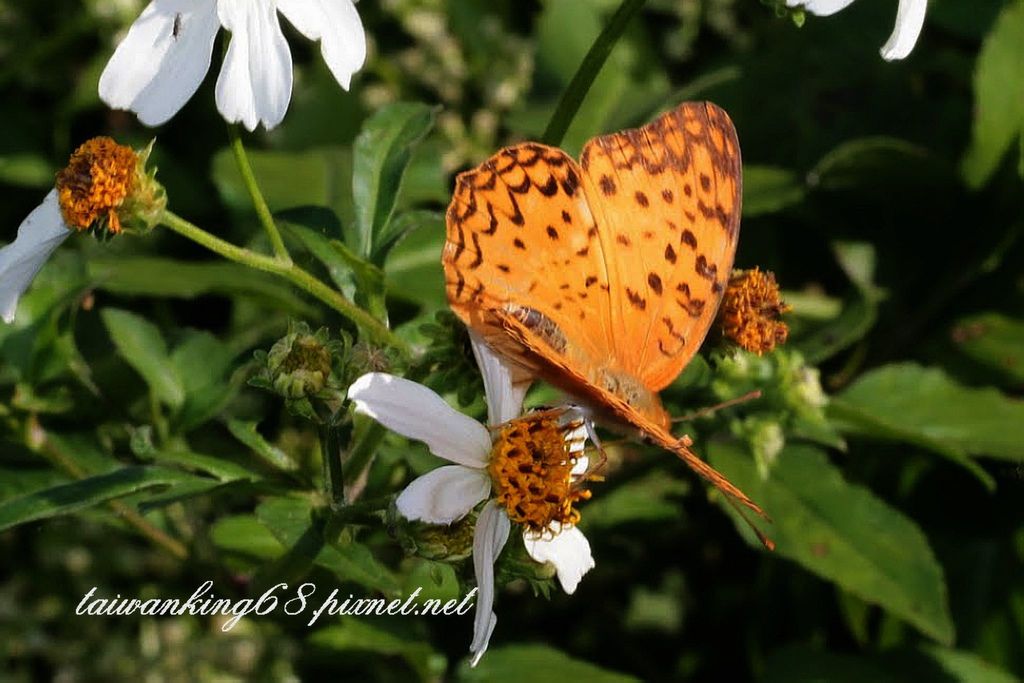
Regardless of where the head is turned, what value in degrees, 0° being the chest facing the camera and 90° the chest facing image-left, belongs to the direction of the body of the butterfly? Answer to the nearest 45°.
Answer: approximately 315°

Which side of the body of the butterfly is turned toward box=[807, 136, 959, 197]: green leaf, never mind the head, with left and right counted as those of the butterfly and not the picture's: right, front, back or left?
left

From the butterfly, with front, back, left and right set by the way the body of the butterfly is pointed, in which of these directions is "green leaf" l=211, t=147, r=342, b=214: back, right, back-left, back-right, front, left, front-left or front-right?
back

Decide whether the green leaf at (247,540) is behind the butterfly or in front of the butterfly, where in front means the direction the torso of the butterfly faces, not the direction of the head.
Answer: behind

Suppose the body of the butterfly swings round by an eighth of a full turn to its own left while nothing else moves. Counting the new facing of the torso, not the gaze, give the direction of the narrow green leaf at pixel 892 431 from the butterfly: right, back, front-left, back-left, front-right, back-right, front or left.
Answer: front-left

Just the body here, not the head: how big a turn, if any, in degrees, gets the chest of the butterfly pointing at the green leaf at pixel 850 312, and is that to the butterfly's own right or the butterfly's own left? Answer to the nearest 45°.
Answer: approximately 90° to the butterfly's own left

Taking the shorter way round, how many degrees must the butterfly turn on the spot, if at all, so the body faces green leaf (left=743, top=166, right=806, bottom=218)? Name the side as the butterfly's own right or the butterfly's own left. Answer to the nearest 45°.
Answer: approximately 135° to the butterfly's own left
